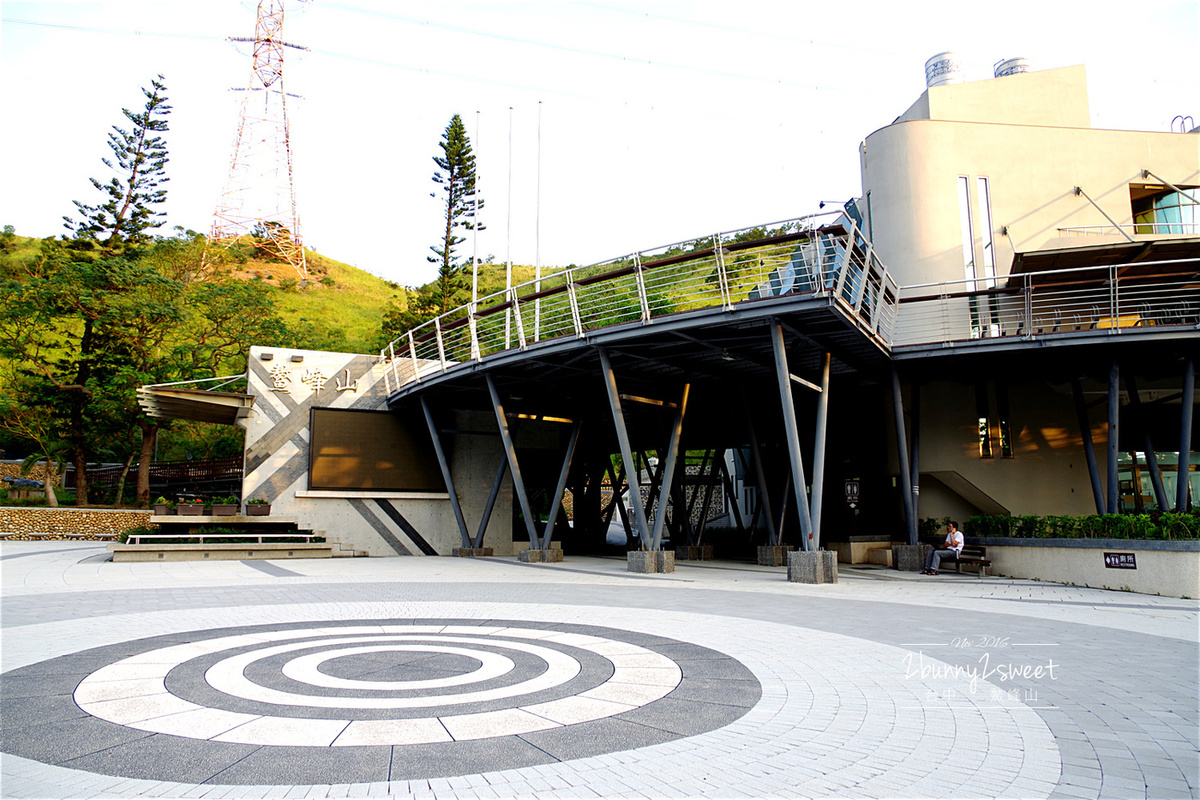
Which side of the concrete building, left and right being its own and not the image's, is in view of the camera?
front

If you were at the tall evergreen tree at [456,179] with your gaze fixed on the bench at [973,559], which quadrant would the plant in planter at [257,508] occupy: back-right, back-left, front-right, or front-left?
front-right

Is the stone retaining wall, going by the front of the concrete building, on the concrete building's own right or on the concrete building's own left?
on the concrete building's own right

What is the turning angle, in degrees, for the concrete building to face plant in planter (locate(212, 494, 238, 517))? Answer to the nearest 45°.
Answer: approximately 90° to its right

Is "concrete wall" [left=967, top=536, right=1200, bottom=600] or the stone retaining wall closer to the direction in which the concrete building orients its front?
the concrete wall
